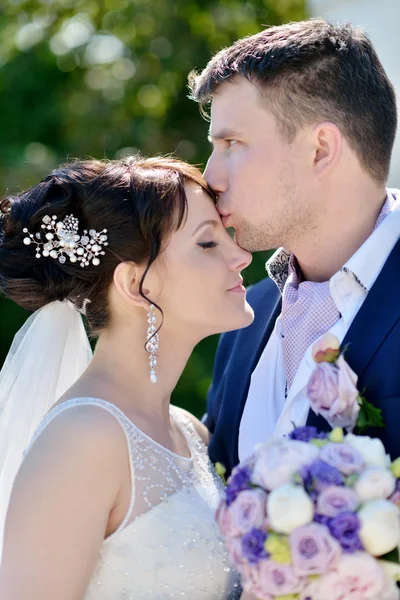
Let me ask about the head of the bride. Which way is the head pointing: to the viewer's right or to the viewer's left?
to the viewer's right

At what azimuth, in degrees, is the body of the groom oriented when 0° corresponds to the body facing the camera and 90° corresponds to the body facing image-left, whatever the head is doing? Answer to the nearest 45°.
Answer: approximately 45°

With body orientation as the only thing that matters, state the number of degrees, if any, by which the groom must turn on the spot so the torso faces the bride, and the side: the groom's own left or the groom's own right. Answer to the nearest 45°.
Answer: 0° — they already face them
